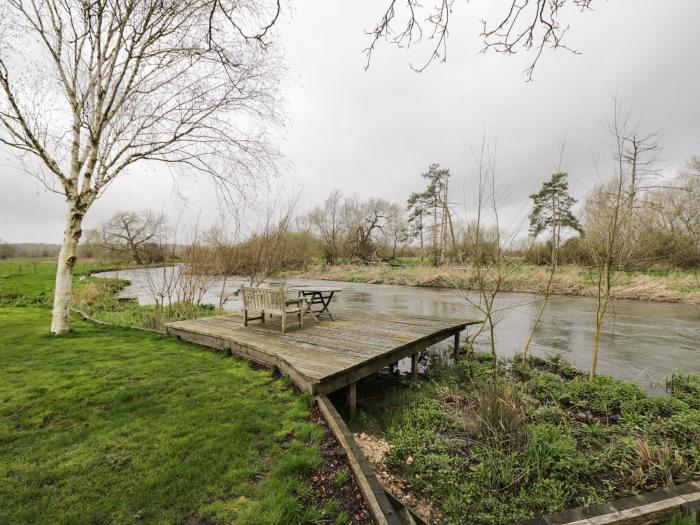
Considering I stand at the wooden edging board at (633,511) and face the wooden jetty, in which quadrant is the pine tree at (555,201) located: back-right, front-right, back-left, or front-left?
front-right

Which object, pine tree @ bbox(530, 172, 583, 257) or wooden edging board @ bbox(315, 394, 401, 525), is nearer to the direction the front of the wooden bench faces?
the pine tree

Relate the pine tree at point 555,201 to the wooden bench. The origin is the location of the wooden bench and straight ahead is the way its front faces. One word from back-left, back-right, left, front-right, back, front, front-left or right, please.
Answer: front

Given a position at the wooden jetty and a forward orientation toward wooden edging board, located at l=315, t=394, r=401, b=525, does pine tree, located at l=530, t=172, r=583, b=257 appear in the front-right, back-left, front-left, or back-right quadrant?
back-left

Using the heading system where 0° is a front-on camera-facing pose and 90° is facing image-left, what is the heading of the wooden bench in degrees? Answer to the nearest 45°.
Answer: approximately 225°

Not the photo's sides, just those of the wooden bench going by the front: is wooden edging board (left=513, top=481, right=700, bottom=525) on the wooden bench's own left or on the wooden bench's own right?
on the wooden bench's own right

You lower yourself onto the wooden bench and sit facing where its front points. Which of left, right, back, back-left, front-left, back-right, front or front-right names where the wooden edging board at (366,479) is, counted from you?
back-right
